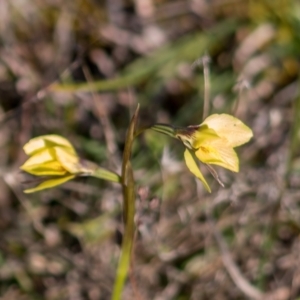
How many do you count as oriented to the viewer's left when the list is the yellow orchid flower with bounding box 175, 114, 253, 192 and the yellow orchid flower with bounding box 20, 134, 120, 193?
1

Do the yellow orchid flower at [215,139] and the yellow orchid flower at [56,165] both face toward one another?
no

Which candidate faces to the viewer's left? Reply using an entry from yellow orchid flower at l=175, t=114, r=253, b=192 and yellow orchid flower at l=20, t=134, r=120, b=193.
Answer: yellow orchid flower at l=20, t=134, r=120, b=193

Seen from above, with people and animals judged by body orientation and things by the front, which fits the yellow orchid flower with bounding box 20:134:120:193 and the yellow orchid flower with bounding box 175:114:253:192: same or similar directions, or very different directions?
very different directions

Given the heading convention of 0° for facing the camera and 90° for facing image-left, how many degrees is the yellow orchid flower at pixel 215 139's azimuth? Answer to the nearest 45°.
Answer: approximately 270°

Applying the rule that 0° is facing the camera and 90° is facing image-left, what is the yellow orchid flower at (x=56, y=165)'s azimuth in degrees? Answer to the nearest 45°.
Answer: approximately 90°
